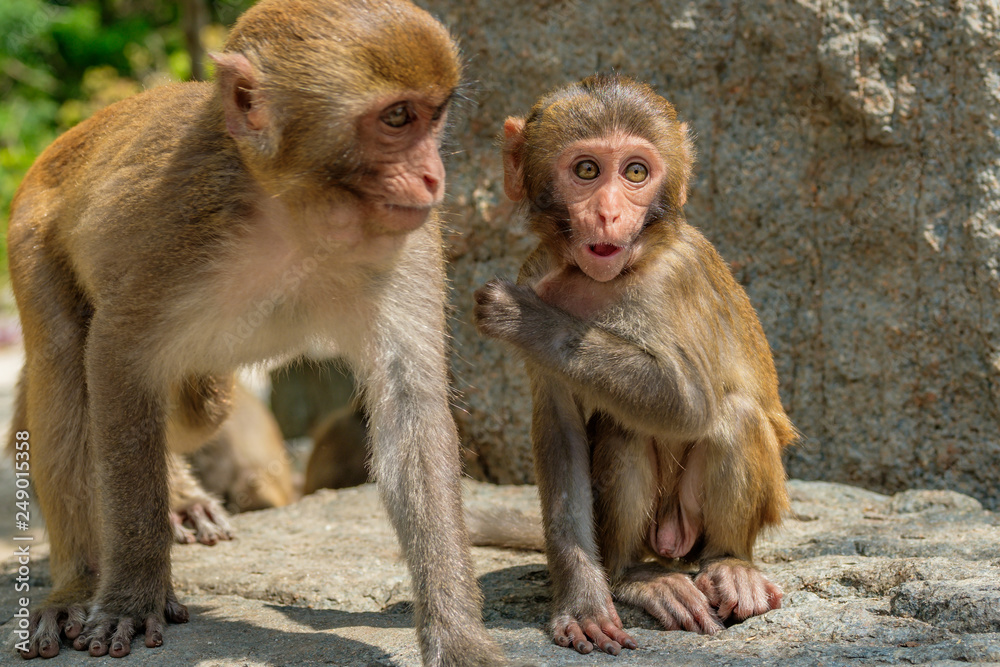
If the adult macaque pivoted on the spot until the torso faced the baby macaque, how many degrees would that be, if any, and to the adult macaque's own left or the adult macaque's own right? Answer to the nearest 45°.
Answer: approximately 45° to the adult macaque's own left

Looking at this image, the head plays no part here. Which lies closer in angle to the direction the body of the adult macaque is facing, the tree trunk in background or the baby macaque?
the baby macaque

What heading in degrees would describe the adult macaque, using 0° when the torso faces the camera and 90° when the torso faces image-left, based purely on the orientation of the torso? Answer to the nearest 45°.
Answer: approximately 315°
